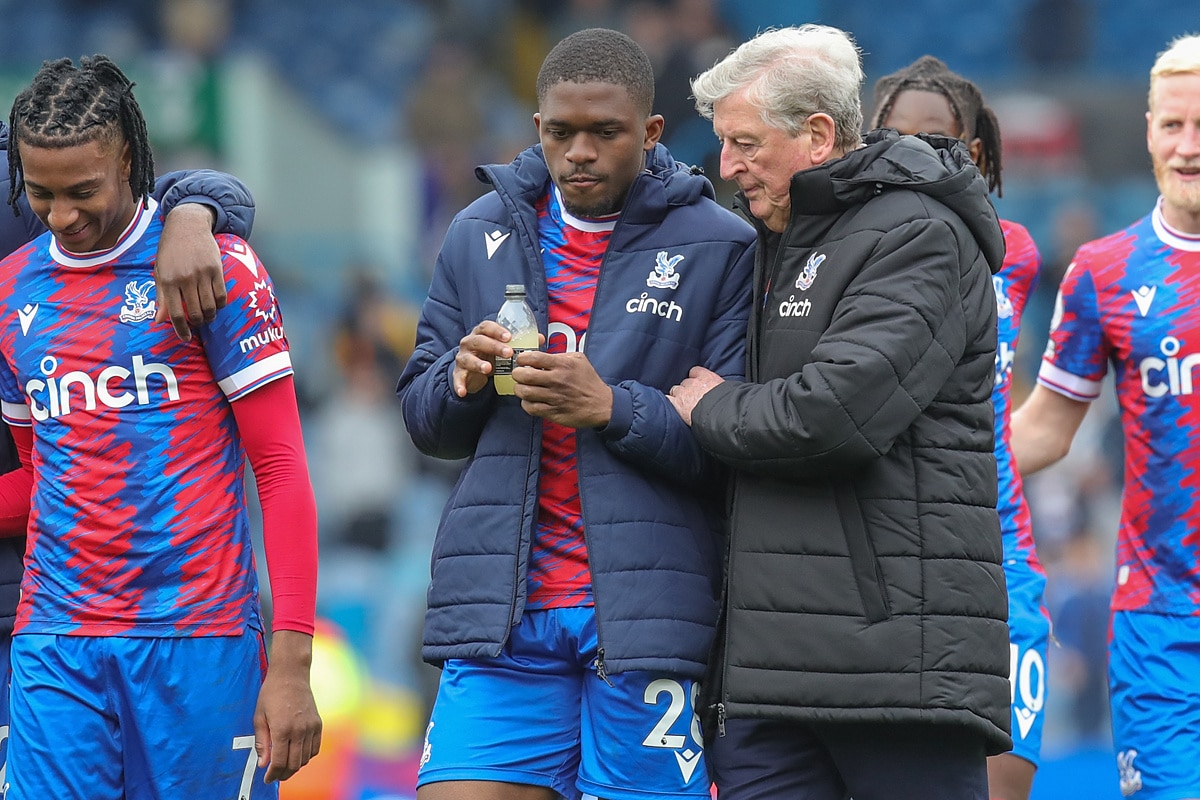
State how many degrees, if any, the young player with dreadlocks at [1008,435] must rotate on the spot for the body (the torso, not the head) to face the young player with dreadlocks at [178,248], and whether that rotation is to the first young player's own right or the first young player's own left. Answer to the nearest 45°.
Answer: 0° — they already face them

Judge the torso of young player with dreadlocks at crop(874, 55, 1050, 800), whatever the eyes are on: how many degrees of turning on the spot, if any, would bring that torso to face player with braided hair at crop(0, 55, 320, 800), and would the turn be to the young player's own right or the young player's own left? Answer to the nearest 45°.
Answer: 0° — they already face them

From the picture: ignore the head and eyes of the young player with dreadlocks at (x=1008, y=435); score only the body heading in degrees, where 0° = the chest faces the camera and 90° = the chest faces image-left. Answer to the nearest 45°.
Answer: approximately 45°

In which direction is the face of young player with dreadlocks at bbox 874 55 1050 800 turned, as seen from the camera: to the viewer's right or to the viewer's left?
to the viewer's left
